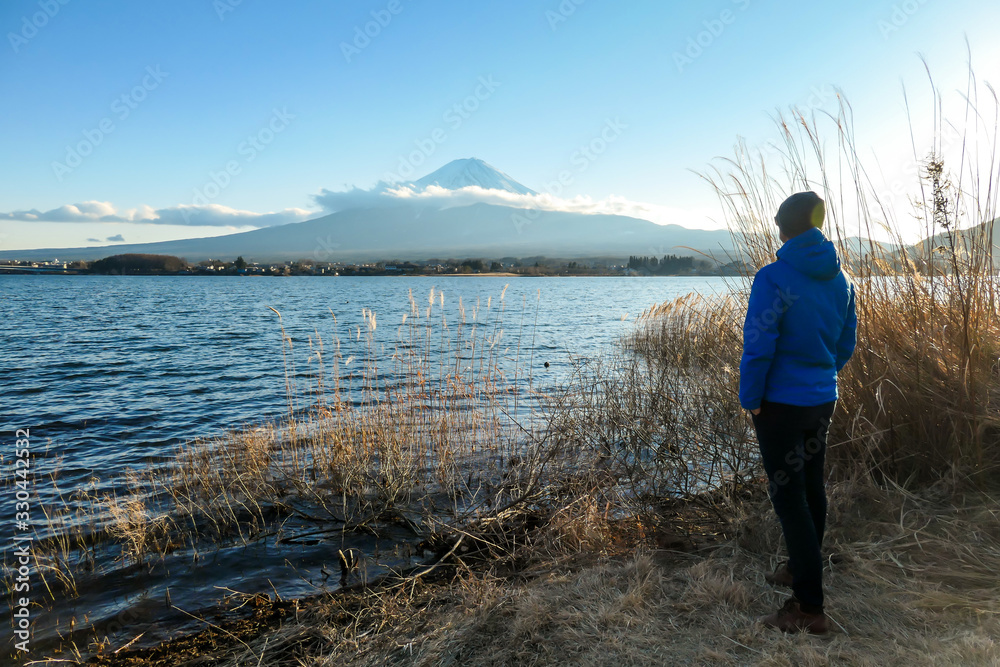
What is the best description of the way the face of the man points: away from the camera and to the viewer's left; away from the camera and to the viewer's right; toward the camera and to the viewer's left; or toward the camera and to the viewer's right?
away from the camera and to the viewer's left

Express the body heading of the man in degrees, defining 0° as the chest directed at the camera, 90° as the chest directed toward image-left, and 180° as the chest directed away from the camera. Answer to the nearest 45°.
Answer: approximately 135°
